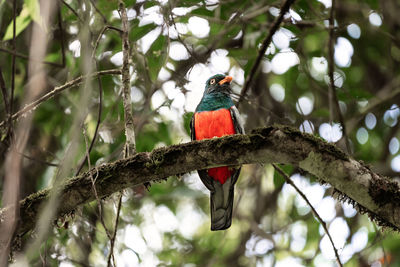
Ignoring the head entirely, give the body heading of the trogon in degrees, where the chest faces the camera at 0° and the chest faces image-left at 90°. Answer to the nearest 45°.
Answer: approximately 0°

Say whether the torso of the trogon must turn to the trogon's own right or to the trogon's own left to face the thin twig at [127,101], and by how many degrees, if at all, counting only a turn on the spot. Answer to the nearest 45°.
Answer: approximately 45° to the trogon's own right
